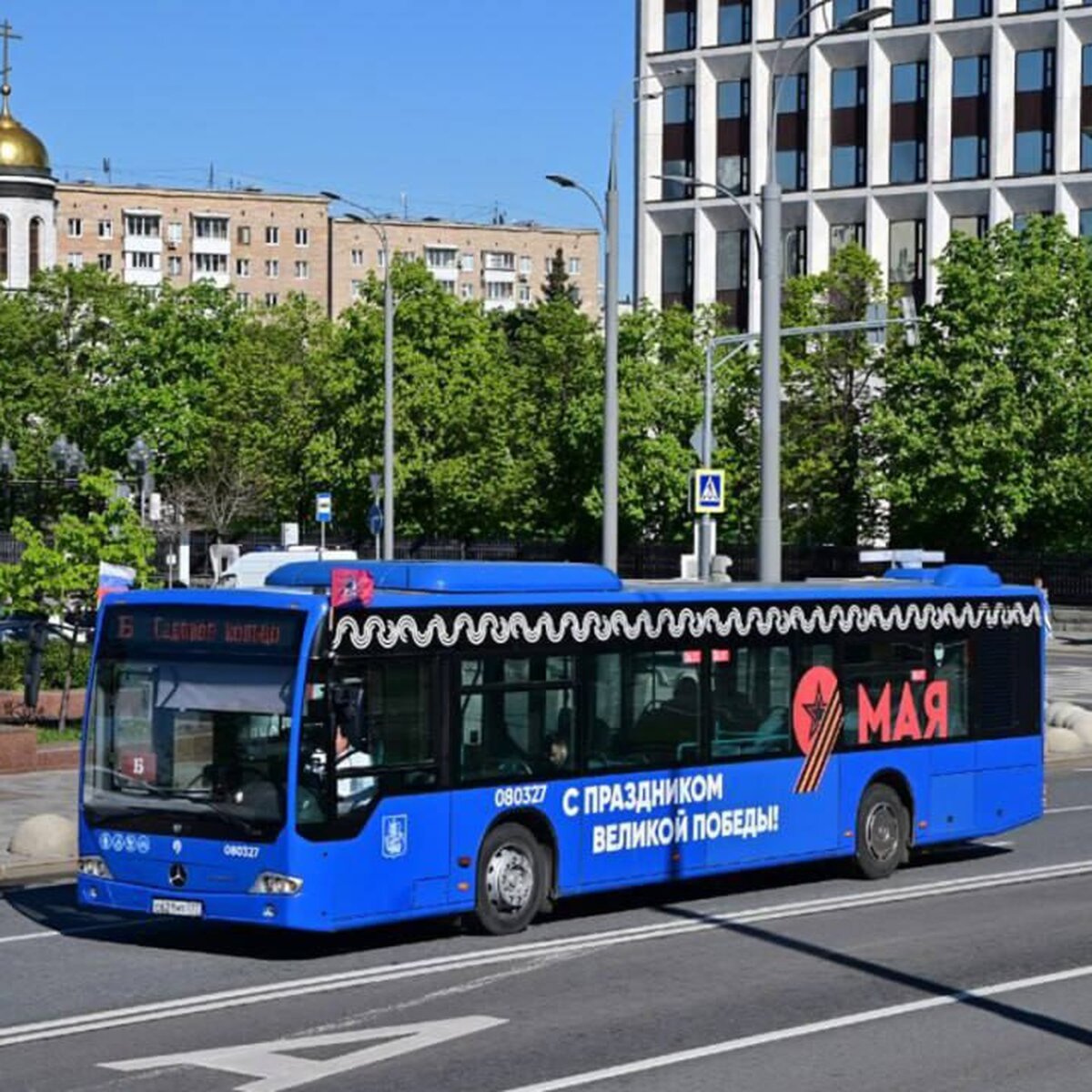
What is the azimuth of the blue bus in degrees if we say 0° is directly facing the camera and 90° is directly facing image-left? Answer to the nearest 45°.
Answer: approximately 45°

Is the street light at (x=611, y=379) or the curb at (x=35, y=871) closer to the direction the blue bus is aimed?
the curb

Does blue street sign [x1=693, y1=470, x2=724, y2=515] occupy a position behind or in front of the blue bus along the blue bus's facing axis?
behind

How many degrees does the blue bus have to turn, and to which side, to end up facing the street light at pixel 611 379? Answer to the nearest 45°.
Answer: approximately 135° to its right

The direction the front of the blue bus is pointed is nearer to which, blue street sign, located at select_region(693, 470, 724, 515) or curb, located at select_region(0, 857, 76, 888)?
the curb

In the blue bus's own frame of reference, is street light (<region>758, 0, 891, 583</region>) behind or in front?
behind
